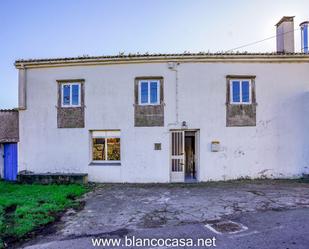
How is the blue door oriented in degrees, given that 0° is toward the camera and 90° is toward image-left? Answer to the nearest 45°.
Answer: approximately 0°

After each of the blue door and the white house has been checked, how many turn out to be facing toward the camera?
2

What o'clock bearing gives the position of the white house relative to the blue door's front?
The white house is roughly at 10 o'clock from the blue door.

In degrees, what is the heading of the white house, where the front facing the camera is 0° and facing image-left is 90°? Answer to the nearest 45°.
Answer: approximately 0°

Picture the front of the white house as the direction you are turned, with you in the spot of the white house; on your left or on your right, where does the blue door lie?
on your right
